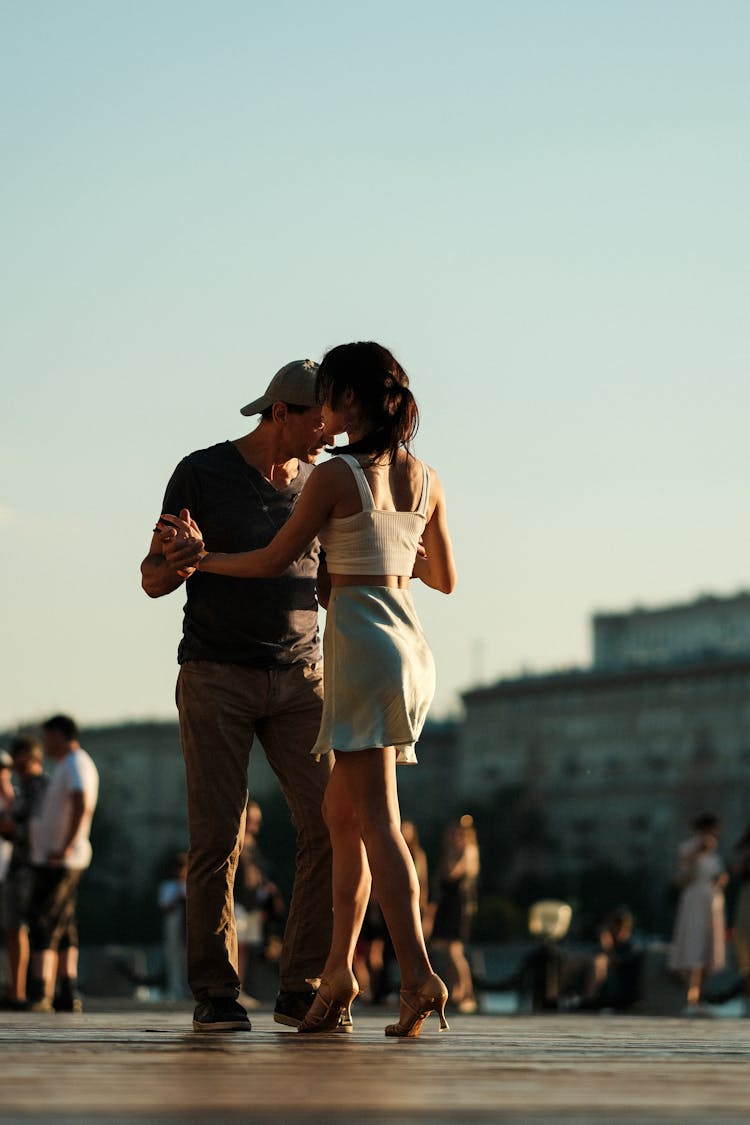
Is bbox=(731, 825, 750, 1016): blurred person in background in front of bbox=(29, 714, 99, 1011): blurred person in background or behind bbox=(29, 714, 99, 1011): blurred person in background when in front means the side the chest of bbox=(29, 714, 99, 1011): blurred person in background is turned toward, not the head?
behind

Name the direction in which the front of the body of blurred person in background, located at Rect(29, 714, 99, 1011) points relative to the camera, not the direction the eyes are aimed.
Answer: to the viewer's left

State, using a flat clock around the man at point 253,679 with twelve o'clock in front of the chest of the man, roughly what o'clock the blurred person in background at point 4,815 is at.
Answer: The blurred person in background is roughly at 7 o'clock from the man.

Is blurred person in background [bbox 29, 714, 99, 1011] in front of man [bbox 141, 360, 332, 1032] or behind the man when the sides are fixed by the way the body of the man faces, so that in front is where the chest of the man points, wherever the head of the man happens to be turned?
behind

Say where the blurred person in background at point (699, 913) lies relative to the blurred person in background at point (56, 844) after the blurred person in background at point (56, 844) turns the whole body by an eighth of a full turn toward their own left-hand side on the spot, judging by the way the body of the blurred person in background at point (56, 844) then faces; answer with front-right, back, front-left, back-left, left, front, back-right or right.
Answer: back

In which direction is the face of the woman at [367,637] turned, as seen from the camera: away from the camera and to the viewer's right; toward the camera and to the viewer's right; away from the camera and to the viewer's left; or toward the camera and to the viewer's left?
away from the camera and to the viewer's left

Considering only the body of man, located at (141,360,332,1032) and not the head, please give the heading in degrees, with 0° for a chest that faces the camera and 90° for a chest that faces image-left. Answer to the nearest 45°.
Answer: approximately 315°

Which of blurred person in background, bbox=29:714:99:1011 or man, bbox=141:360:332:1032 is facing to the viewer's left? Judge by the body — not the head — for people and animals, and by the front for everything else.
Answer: the blurred person in background

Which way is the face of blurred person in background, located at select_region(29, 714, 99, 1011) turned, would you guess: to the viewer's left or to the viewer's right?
to the viewer's left
